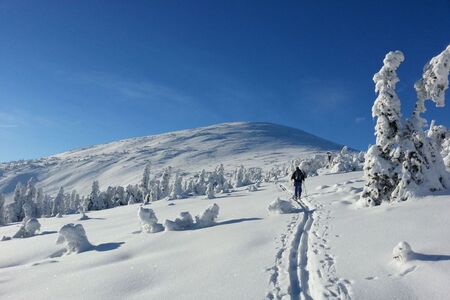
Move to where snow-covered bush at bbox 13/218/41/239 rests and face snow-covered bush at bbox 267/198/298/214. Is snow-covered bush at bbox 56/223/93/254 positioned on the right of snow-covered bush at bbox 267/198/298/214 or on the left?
right

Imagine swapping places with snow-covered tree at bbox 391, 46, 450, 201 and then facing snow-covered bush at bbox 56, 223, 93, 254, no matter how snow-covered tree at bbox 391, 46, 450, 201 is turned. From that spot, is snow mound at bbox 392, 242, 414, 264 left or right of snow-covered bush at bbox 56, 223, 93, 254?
left

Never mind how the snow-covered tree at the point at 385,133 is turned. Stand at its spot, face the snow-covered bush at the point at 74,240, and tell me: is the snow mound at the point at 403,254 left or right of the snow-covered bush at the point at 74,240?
left

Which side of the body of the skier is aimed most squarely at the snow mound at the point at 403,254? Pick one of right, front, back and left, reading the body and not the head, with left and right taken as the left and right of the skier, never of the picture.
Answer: back

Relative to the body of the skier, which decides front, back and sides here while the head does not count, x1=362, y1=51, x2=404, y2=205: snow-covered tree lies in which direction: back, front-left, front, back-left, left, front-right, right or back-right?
back-right

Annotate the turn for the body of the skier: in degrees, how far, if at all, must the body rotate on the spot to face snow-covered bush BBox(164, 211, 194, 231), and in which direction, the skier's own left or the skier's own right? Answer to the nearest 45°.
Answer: approximately 135° to the skier's own left

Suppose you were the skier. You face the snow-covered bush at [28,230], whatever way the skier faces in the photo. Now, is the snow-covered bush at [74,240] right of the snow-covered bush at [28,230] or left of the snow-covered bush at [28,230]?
left

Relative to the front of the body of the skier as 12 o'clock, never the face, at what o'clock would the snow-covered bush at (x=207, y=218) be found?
The snow-covered bush is roughly at 7 o'clock from the skier.

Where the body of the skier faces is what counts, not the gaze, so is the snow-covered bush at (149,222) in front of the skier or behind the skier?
behind

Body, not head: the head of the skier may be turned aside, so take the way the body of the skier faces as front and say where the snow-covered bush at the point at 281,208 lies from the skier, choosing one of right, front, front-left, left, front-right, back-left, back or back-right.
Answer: back

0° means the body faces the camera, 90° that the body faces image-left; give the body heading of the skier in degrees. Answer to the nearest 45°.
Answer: approximately 180°
